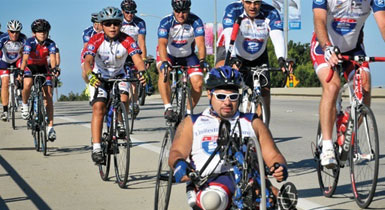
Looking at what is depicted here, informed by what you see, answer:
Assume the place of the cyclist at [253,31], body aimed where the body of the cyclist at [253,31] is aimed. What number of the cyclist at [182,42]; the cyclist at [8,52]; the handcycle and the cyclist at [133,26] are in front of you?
1

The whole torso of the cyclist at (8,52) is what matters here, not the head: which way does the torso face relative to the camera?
toward the camera

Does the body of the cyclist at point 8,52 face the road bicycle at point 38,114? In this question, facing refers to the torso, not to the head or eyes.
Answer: yes

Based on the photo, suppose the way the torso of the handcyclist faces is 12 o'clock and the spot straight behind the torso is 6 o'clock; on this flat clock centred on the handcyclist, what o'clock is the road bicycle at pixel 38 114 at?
The road bicycle is roughly at 5 o'clock from the handcyclist.

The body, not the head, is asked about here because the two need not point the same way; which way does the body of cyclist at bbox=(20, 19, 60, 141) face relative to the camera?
toward the camera

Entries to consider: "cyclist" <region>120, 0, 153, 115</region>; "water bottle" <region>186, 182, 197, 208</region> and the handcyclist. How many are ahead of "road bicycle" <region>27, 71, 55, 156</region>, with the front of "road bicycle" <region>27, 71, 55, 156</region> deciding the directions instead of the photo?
2

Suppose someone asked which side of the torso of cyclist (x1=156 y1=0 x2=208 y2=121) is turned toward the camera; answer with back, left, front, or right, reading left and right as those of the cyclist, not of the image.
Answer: front

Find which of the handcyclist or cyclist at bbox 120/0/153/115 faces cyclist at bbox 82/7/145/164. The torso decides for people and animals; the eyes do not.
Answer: cyclist at bbox 120/0/153/115

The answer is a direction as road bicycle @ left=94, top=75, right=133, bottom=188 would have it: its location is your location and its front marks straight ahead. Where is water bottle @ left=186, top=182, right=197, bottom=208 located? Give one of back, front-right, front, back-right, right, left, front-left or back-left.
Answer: front
